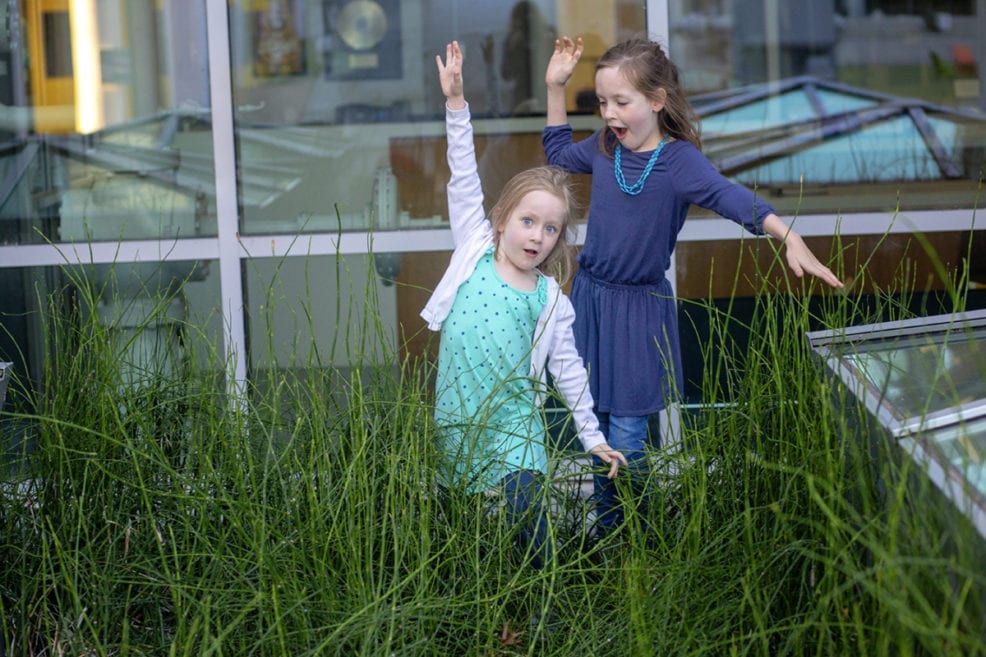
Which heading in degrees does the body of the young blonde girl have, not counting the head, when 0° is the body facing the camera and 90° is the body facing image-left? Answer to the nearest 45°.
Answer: approximately 0°

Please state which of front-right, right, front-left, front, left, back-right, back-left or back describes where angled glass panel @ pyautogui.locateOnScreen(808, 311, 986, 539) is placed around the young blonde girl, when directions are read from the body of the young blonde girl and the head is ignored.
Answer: front-left
